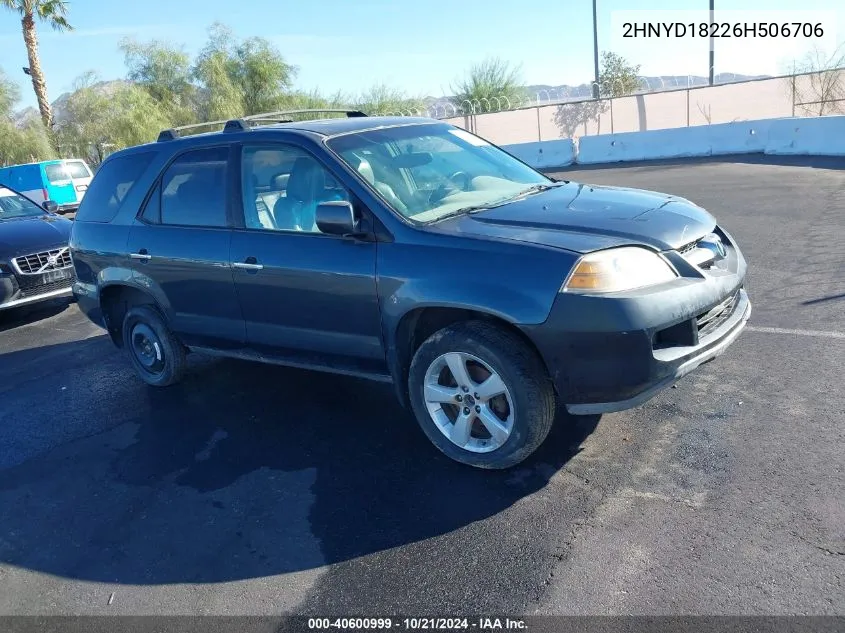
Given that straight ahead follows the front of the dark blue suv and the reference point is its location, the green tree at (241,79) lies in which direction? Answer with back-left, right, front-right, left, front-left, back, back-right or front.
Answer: back-left

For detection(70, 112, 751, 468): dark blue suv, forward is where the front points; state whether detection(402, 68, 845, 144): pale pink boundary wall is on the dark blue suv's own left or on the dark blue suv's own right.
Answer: on the dark blue suv's own left

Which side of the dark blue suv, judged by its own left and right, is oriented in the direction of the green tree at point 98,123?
back

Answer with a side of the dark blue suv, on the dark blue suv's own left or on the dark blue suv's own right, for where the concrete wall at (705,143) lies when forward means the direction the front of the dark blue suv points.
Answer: on the dark blue suv's own left

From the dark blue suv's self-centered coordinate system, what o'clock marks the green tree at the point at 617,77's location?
The green tree is roughly at 8 o'clock from the dark blue suv.

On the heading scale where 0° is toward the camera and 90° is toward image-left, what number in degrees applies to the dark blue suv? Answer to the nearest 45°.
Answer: approximately 315°

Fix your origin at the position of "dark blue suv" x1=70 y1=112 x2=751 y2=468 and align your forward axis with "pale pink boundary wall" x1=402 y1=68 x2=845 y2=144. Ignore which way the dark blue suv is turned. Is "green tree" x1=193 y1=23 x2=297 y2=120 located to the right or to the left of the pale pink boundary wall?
left

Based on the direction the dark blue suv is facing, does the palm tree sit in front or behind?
behind
